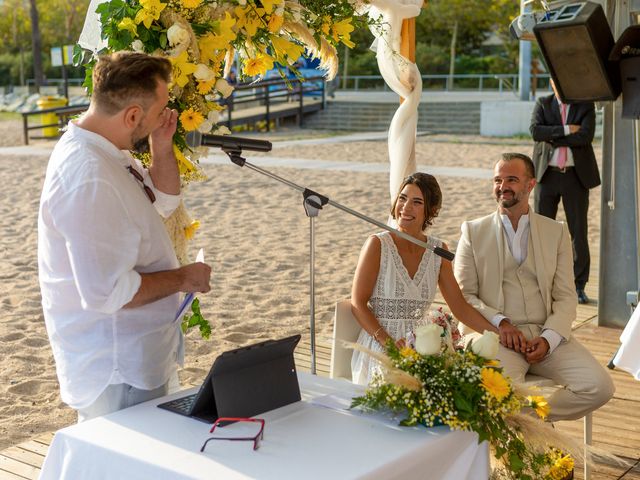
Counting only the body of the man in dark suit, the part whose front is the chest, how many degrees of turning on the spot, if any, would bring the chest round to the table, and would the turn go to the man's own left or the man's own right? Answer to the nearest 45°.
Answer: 0° — they already face it

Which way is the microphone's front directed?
to the viewer's left

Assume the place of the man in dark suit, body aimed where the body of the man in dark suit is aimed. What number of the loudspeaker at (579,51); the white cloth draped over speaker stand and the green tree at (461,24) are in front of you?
2

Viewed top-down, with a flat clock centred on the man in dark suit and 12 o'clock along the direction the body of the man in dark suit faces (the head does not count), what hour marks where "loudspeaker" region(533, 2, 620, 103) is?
The loudspeaker is roughly at 12 o'clock from the man in dark suit.

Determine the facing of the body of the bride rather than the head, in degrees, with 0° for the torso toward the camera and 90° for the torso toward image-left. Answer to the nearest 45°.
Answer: approximately 0°

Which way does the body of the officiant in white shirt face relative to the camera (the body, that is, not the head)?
to the viewer's right

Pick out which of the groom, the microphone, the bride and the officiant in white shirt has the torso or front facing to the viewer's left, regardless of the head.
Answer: the microphone

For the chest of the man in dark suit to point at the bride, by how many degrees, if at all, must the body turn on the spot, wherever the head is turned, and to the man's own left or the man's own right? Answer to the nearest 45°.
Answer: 0° — they already face them

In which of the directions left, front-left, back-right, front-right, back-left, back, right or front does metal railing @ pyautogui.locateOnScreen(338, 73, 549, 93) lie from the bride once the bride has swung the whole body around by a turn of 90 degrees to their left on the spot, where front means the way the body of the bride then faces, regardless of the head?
left
